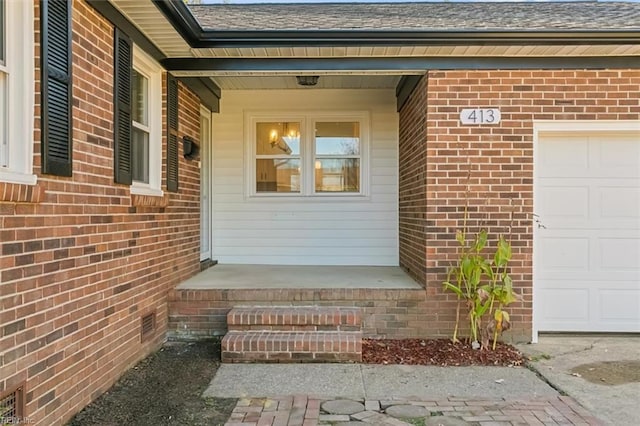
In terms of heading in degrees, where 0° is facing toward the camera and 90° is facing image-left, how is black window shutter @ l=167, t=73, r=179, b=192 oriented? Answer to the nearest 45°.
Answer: approximately 270°

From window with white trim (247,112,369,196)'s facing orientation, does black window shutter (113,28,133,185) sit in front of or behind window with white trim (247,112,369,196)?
in front

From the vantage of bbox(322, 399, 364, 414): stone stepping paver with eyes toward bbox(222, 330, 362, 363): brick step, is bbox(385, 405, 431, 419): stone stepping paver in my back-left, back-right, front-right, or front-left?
back-right

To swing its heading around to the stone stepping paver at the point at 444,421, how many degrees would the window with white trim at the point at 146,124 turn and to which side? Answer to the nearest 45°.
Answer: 0° — it already faces it

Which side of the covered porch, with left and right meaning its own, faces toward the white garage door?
left

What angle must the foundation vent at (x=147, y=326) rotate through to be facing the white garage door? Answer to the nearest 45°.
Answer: approximately 45° to its left

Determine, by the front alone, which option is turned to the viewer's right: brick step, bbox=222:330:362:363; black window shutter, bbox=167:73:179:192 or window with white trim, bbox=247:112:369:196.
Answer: the black window shutter

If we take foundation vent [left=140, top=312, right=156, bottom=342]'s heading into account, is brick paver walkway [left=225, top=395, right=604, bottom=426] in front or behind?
in front

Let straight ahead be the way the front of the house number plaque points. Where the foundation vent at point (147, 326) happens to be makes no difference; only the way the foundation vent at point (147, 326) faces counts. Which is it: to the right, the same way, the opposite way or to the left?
to the left

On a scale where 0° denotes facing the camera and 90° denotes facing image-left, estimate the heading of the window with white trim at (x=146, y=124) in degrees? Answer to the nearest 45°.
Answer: approximately 315°

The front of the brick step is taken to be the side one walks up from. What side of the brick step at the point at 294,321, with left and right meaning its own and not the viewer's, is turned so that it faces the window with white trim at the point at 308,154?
back

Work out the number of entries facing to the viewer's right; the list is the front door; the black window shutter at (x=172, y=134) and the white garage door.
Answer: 2

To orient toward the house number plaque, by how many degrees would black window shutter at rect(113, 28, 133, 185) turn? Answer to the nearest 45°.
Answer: approximately 45° to its left
